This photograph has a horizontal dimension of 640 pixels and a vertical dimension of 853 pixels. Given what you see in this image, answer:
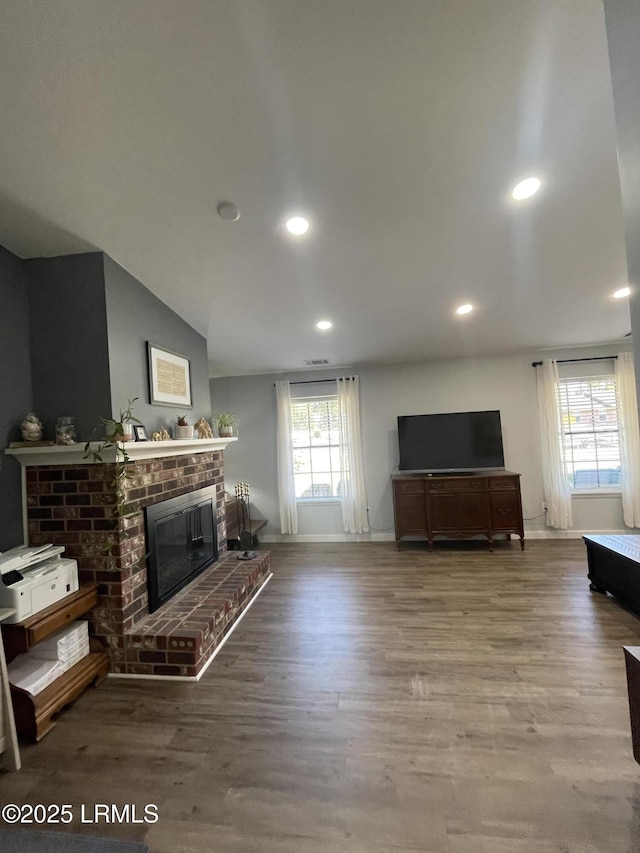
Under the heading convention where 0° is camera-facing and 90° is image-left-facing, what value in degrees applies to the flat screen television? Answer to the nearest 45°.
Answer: approximately 0°

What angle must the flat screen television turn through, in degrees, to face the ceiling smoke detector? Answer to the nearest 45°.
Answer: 0° — it already faces it

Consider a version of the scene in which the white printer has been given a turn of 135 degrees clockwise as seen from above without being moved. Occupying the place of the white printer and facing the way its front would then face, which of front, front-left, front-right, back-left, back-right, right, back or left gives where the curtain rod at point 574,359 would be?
back

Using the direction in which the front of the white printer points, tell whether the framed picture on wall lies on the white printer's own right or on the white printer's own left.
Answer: on the white printer's own left

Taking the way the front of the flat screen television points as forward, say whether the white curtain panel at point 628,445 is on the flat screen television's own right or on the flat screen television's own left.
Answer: on the flat screen television's own left

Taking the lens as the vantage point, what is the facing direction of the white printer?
facing the viewer and to the right of the viewer

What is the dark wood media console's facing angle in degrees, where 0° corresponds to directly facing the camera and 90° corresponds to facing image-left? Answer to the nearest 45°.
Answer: approximately 0°

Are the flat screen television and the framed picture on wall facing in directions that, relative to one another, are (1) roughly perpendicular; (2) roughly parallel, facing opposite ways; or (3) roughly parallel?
roughly perpendicular

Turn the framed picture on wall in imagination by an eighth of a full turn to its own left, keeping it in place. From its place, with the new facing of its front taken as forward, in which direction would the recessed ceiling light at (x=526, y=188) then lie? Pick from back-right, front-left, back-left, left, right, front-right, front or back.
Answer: front-right

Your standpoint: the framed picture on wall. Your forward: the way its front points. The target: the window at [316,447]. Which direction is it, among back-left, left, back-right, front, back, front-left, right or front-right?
left
